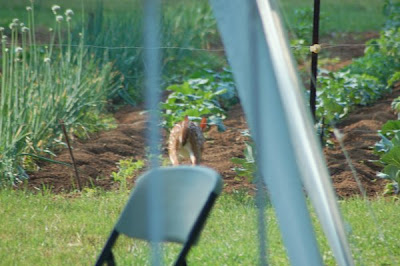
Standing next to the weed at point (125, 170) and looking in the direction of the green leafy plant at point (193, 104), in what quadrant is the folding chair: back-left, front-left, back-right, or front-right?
back-right

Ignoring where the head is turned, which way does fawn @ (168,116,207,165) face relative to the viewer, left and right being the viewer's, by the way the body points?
facing away from the viewer

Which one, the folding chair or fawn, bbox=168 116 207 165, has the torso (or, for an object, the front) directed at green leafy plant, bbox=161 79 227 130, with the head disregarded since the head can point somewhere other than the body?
the fawn

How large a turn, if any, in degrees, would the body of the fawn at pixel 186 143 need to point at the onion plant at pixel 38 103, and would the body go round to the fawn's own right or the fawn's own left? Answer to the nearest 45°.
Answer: approximately 45° to the fawn's own left
